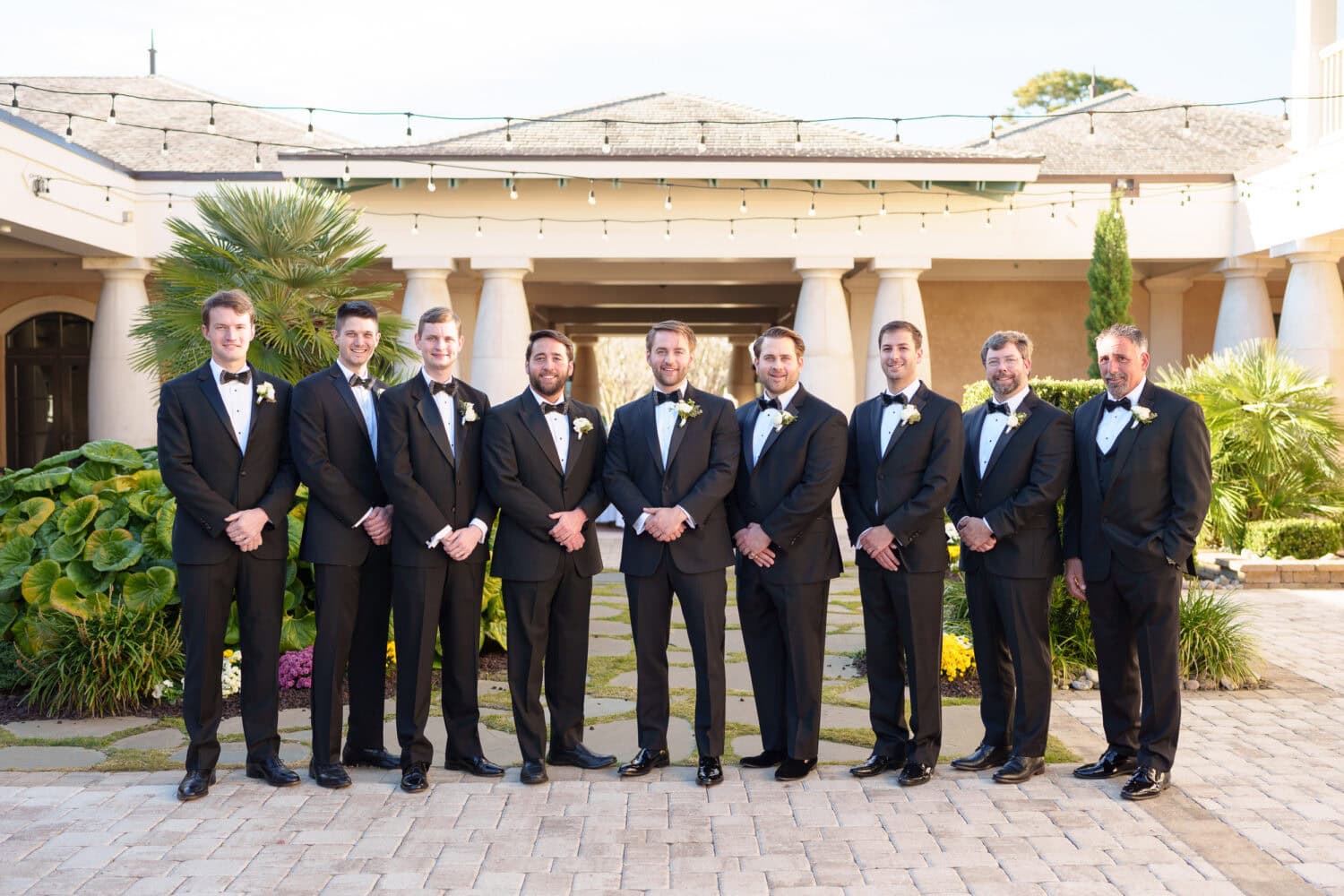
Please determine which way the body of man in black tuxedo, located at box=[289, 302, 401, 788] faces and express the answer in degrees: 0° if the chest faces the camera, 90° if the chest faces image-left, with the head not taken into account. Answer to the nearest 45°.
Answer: approximately 315°

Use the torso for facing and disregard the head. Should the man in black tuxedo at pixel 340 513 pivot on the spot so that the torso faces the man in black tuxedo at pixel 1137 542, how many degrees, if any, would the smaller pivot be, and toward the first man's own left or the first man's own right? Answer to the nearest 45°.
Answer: approximately 45° to the first man's own left

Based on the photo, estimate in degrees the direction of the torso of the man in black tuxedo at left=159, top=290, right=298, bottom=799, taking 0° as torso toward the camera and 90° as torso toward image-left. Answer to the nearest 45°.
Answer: approximately 0°

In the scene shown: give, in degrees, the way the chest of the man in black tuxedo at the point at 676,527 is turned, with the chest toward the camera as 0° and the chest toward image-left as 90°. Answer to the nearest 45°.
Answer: approximately 0°

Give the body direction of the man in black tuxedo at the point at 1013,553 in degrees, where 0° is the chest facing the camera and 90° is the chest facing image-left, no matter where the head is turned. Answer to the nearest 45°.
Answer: approximately 45°

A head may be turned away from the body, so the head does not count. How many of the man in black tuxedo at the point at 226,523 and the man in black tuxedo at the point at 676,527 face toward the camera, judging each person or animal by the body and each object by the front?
2
